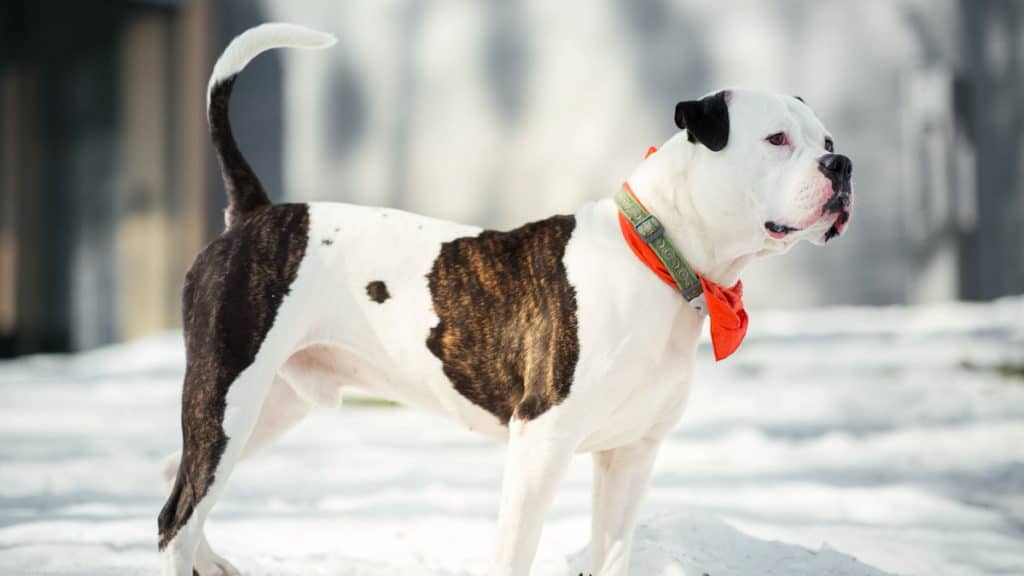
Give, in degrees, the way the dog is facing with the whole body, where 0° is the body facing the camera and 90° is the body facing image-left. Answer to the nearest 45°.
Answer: approximately 270°
